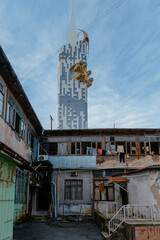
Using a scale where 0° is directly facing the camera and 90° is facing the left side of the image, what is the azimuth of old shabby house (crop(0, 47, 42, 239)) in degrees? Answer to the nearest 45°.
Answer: approximately 270°

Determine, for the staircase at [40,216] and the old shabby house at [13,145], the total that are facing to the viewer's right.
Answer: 1

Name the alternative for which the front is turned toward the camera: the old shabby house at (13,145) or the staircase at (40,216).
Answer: the staircase

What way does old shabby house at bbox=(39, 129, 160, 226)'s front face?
toward the camera

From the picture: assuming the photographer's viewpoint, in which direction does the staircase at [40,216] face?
facing the viewer

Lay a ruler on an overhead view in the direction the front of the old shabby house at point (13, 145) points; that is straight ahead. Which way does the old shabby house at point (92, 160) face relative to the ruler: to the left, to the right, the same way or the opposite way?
to the right

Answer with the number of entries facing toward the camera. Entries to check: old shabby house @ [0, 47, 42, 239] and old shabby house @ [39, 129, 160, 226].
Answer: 1

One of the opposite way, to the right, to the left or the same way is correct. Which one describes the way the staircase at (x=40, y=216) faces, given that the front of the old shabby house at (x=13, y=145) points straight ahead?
to the right

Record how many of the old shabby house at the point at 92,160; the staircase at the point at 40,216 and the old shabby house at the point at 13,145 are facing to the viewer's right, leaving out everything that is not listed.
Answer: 1
